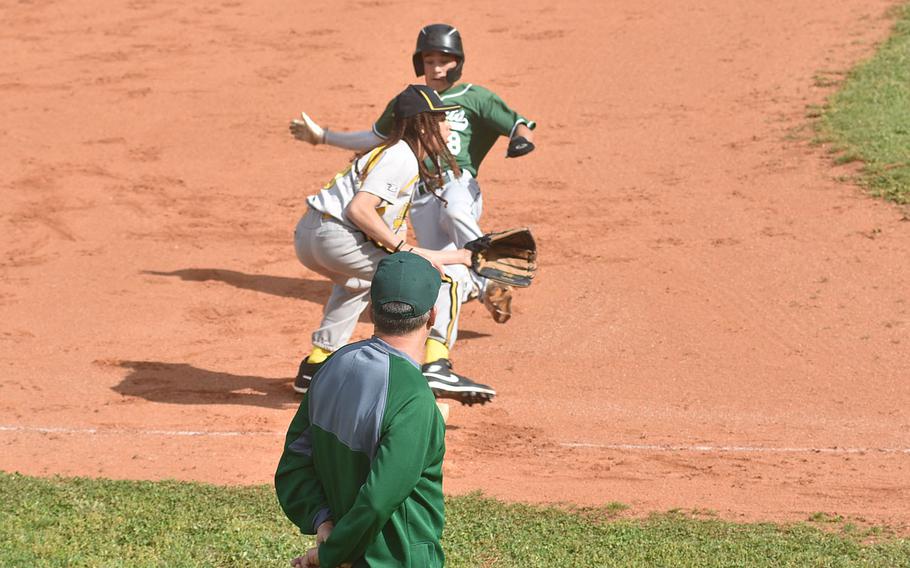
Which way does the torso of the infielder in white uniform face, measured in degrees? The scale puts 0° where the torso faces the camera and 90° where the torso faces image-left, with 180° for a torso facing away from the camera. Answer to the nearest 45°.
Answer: approximately 270°
